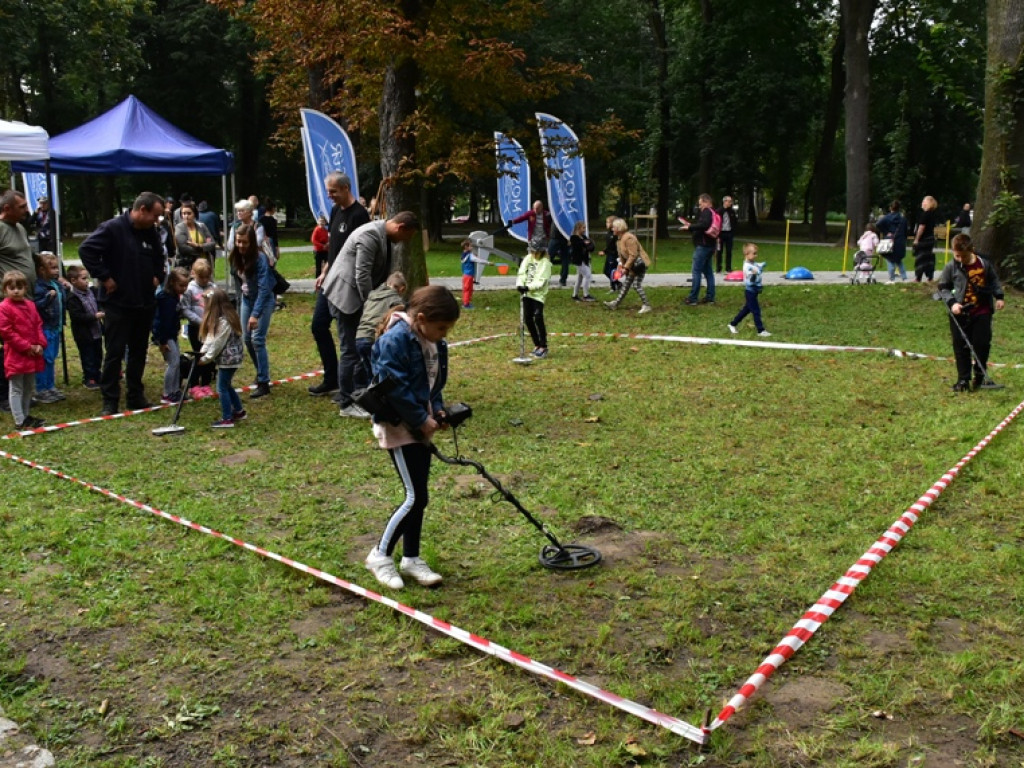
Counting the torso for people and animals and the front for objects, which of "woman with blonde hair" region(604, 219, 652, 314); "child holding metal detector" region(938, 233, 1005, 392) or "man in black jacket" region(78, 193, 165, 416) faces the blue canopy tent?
the woman with blonde hair

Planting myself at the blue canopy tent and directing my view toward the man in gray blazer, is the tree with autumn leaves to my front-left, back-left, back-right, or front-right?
front-left

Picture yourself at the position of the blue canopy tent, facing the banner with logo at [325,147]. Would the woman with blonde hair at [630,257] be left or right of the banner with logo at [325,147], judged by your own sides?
right

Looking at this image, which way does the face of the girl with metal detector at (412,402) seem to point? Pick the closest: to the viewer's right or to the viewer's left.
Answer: to the viewer's right

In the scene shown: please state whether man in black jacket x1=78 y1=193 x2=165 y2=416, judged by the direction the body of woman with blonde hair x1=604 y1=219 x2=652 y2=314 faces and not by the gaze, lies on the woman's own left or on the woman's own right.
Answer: on the woman's own left

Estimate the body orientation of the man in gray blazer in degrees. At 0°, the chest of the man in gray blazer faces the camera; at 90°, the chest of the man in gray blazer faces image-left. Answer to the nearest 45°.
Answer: approximately 270°

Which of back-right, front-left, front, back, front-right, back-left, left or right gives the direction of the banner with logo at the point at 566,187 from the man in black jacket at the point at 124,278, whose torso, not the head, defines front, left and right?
left

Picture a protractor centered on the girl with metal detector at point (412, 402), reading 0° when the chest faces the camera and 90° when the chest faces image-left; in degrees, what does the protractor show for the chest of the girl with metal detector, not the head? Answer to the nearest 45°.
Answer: approximately 315°

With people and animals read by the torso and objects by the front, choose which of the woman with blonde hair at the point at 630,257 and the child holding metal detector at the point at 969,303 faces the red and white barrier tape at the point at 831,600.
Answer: the child holding metal detector

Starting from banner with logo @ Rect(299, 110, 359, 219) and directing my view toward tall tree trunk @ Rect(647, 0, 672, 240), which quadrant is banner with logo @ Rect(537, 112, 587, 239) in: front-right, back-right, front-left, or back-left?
front-right

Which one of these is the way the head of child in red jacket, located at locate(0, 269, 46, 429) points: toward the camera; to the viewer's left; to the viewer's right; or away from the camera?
toward the camera

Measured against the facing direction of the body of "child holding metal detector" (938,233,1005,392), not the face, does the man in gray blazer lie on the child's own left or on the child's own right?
on the child's own right

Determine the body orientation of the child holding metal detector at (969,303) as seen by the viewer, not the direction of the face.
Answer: toward the camera

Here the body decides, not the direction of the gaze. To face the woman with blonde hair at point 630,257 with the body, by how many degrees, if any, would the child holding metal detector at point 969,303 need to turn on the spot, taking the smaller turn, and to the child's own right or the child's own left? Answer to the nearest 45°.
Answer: approximately 135° to the child's own right

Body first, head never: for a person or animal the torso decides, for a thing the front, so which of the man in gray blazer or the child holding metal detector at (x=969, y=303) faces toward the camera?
the child holding metal detector
